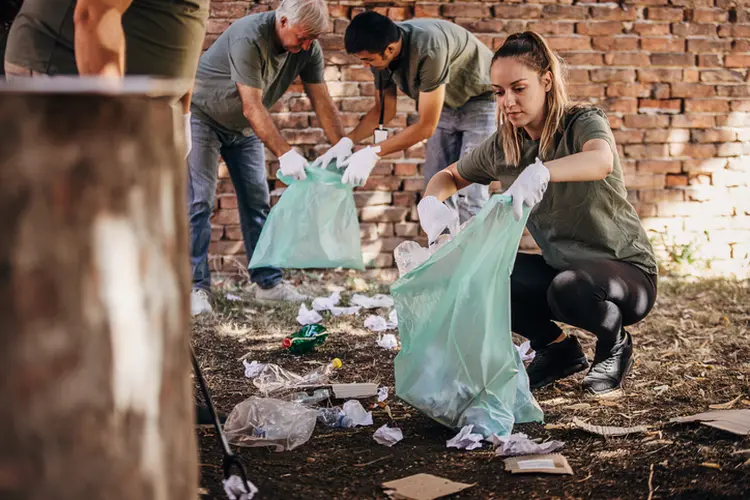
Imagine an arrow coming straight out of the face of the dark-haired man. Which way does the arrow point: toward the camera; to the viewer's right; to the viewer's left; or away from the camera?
to the viewer's left

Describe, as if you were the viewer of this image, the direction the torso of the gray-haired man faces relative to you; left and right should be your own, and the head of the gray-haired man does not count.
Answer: facing the viewer and to the right of the viewer

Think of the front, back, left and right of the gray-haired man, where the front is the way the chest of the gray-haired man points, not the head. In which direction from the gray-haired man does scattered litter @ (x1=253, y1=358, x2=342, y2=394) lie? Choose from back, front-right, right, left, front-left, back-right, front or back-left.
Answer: front-right
